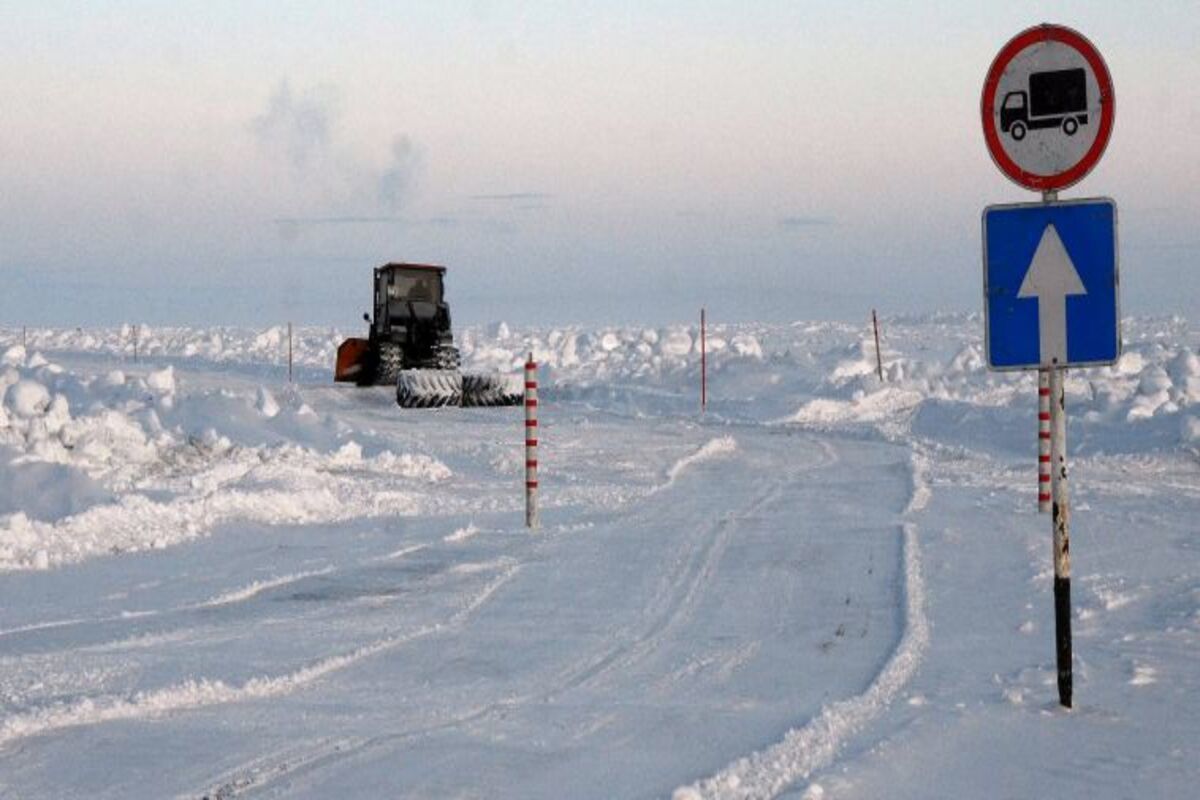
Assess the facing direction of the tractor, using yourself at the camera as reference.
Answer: facing away from the viewer and to the left of the viewer

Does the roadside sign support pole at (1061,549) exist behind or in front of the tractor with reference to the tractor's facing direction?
behind

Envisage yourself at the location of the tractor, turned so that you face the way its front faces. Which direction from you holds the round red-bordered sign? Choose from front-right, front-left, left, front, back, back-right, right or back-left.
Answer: back-left

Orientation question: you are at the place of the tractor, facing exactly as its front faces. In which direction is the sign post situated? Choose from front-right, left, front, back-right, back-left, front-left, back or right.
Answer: back-left

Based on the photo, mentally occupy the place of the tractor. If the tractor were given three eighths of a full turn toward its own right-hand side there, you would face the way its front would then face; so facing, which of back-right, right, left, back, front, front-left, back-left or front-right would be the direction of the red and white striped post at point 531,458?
right
